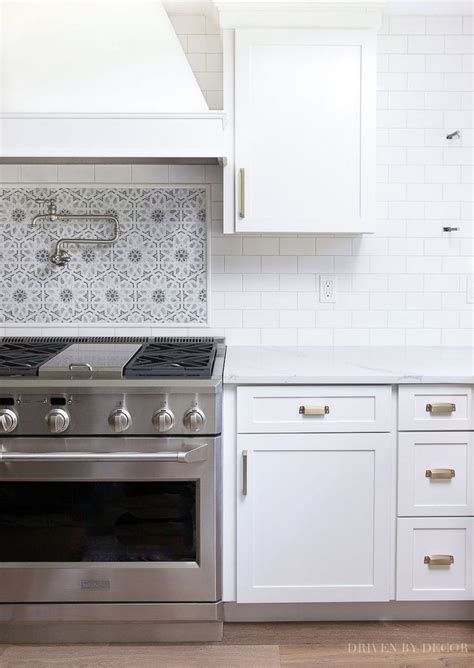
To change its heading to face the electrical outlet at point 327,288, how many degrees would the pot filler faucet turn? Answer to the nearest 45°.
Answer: approximately 90° to its left

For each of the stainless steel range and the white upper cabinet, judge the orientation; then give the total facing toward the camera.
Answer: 2

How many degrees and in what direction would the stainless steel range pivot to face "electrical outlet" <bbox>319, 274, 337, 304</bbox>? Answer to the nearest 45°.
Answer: approximately 135° to its left

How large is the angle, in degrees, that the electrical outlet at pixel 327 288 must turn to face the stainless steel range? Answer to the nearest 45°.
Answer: approximately 45° to its right

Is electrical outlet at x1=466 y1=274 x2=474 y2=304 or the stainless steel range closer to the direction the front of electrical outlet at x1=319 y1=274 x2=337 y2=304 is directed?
the stainless steel range

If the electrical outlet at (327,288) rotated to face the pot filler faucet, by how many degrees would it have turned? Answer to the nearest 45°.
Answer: approximately 90° to its right

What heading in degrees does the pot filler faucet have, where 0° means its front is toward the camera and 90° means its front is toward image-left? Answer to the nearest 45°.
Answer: approximately 0°
